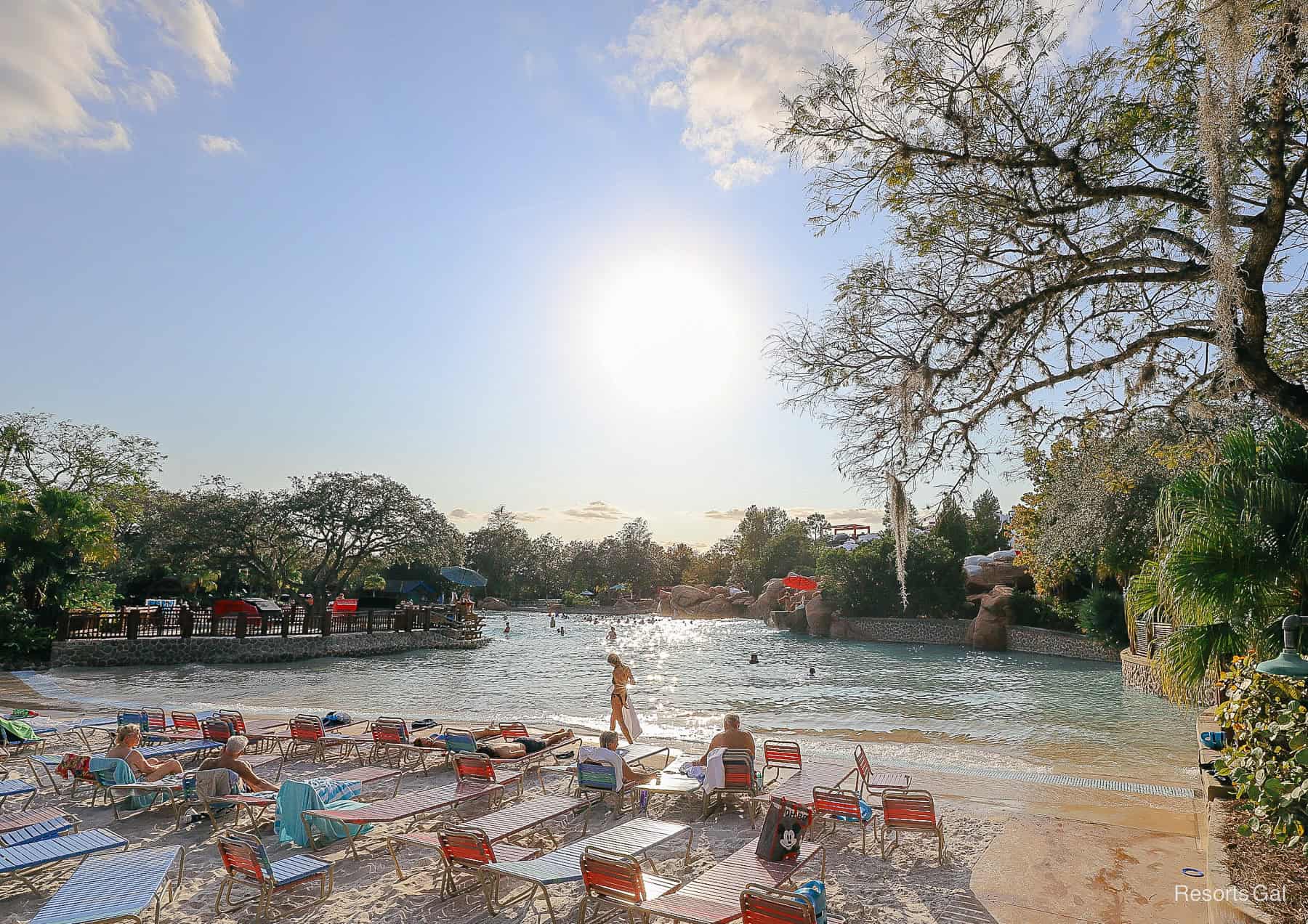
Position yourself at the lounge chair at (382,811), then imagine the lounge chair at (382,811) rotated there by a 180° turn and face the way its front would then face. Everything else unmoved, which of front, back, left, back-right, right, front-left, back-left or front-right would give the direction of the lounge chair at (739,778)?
back-left

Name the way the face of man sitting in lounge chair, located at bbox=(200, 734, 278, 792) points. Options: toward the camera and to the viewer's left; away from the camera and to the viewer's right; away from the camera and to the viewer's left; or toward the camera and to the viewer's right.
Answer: away from the camera and to the viewer's right

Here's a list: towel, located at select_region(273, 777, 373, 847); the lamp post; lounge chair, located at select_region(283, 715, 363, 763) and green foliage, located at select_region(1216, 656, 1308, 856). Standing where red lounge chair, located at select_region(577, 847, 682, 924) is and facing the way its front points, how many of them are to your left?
2

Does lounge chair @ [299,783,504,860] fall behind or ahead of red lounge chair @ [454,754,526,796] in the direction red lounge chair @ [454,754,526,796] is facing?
behind

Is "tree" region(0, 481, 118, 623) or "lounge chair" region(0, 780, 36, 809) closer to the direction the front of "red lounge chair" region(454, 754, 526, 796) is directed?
the tree

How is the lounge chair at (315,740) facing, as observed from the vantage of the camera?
facing away from the viewer and to the right of the viewer

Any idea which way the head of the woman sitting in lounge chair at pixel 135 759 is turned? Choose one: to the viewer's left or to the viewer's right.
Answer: to the viewer's right

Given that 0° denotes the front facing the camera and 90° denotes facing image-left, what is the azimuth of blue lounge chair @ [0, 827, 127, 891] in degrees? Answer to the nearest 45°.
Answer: approximately 225°

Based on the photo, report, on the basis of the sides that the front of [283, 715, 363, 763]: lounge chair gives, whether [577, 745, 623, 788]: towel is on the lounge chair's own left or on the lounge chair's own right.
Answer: on the lounge chair's own right

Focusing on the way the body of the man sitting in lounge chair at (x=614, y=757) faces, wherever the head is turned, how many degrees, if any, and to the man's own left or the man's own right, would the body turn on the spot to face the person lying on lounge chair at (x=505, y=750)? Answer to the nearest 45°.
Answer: approximately 90° to the man's own left

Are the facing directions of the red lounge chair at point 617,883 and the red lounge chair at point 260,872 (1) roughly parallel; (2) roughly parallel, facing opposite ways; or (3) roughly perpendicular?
roughly parallel

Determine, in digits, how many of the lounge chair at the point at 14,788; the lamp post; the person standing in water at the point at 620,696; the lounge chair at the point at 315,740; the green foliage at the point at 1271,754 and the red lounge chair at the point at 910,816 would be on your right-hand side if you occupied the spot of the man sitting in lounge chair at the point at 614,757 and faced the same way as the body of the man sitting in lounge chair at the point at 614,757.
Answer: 3

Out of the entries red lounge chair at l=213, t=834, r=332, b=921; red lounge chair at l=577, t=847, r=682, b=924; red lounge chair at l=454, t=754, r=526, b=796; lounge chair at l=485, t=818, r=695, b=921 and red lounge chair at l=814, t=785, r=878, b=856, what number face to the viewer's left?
0

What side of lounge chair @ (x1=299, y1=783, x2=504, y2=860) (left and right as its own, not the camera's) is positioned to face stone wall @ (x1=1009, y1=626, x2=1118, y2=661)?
front

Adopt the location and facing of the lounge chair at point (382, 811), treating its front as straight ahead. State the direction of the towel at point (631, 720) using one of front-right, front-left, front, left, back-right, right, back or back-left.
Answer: front

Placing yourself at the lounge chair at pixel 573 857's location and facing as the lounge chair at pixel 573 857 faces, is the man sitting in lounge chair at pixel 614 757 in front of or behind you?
in front

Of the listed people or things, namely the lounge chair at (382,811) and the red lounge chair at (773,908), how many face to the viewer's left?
0

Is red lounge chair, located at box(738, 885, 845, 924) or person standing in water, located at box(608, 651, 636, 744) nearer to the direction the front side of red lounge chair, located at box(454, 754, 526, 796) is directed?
the person standing in water

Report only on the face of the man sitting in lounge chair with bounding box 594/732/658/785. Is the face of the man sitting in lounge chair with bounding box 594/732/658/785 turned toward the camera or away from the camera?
away from the camera

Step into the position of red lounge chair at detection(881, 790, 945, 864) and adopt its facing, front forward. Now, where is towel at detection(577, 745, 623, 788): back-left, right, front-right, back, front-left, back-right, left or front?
left
